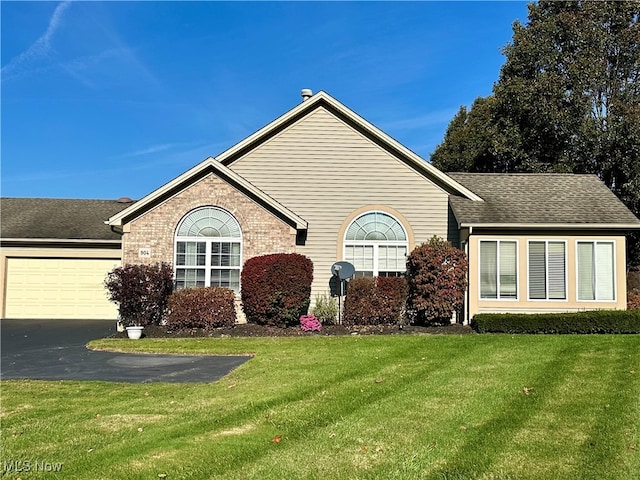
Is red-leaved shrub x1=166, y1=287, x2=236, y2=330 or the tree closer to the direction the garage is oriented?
the red-leaved shrub

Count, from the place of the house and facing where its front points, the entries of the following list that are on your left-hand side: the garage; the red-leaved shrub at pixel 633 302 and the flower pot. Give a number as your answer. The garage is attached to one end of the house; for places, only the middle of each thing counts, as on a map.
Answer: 1

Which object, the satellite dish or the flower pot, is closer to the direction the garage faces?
the flower pot

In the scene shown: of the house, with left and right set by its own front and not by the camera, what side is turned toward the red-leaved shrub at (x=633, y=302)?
left

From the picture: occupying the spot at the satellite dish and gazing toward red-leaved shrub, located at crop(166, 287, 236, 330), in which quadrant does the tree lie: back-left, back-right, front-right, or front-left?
back-right

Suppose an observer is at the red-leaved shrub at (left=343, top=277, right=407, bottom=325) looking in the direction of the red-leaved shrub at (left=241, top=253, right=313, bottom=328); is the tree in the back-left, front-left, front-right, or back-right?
back-right

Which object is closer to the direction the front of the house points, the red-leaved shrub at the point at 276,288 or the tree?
the red-leaved shrub

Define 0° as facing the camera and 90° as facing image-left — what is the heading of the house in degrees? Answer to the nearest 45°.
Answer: approximately 0°

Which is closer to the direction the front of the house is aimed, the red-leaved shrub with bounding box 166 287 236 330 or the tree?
the red-leaved shrub

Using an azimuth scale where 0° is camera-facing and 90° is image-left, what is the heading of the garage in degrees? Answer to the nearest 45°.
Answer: approximately 0°

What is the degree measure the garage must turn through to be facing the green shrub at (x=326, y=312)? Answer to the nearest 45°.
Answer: approximately 45° to its left

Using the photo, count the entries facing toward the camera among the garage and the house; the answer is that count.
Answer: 2
